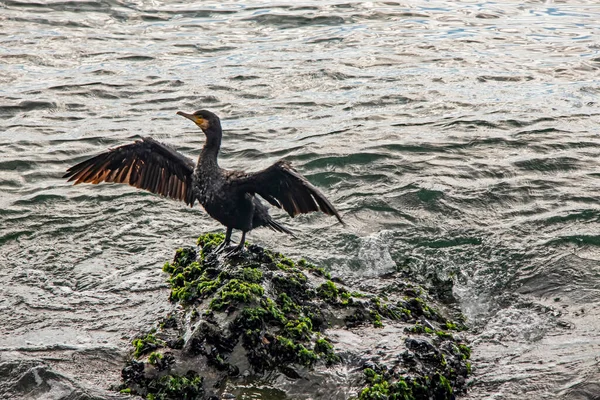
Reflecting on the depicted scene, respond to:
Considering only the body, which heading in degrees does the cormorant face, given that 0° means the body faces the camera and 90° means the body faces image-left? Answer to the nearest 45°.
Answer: approximately 45°

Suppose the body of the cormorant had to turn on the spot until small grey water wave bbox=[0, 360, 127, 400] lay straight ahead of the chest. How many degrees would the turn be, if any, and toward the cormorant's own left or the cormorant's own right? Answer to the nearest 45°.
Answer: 0° — it already faces it
